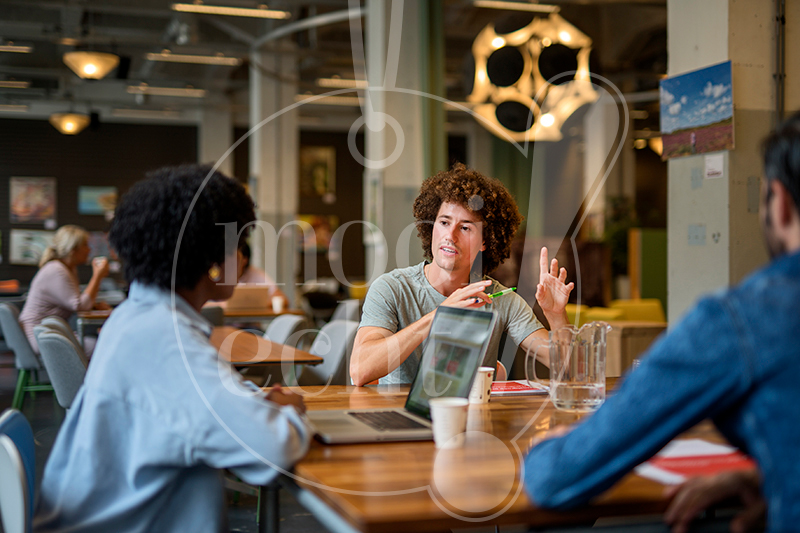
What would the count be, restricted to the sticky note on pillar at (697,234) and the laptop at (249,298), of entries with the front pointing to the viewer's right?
0

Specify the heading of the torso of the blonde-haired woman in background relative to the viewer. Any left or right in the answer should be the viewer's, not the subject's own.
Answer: facing to the right of the viewer

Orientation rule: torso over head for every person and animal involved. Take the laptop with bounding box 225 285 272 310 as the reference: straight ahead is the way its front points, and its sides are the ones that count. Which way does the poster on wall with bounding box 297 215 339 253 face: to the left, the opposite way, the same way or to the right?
the opposite way

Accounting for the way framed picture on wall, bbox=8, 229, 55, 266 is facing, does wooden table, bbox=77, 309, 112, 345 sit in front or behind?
in front

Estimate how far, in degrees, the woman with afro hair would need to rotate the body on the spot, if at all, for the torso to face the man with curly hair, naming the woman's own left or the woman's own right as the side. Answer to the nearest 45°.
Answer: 0° — they already face them

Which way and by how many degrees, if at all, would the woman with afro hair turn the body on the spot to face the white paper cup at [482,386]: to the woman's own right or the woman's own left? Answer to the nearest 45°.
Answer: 0° — they already face it

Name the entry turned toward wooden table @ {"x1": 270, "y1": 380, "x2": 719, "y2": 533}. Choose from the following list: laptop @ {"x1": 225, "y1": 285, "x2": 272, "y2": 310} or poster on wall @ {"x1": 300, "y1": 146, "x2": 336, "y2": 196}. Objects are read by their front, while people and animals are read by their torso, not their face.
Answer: the poster on wall

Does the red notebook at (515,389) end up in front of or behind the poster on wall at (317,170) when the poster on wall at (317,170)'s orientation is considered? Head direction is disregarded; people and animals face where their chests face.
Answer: in front

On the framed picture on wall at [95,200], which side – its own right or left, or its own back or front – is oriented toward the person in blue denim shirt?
front

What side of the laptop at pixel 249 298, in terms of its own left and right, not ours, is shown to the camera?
back

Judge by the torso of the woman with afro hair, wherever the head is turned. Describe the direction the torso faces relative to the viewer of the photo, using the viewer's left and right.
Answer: facing away from the viewer and to the right of the viewer

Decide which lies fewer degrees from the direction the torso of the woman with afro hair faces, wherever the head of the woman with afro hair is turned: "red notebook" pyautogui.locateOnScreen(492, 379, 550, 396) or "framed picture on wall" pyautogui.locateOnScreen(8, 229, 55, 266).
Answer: the red notebook

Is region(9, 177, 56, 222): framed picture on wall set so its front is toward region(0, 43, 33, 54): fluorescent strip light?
yes

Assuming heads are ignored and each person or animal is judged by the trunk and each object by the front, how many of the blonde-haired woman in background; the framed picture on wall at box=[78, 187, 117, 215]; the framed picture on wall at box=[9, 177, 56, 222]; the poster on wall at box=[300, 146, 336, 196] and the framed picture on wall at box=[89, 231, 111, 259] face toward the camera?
4
